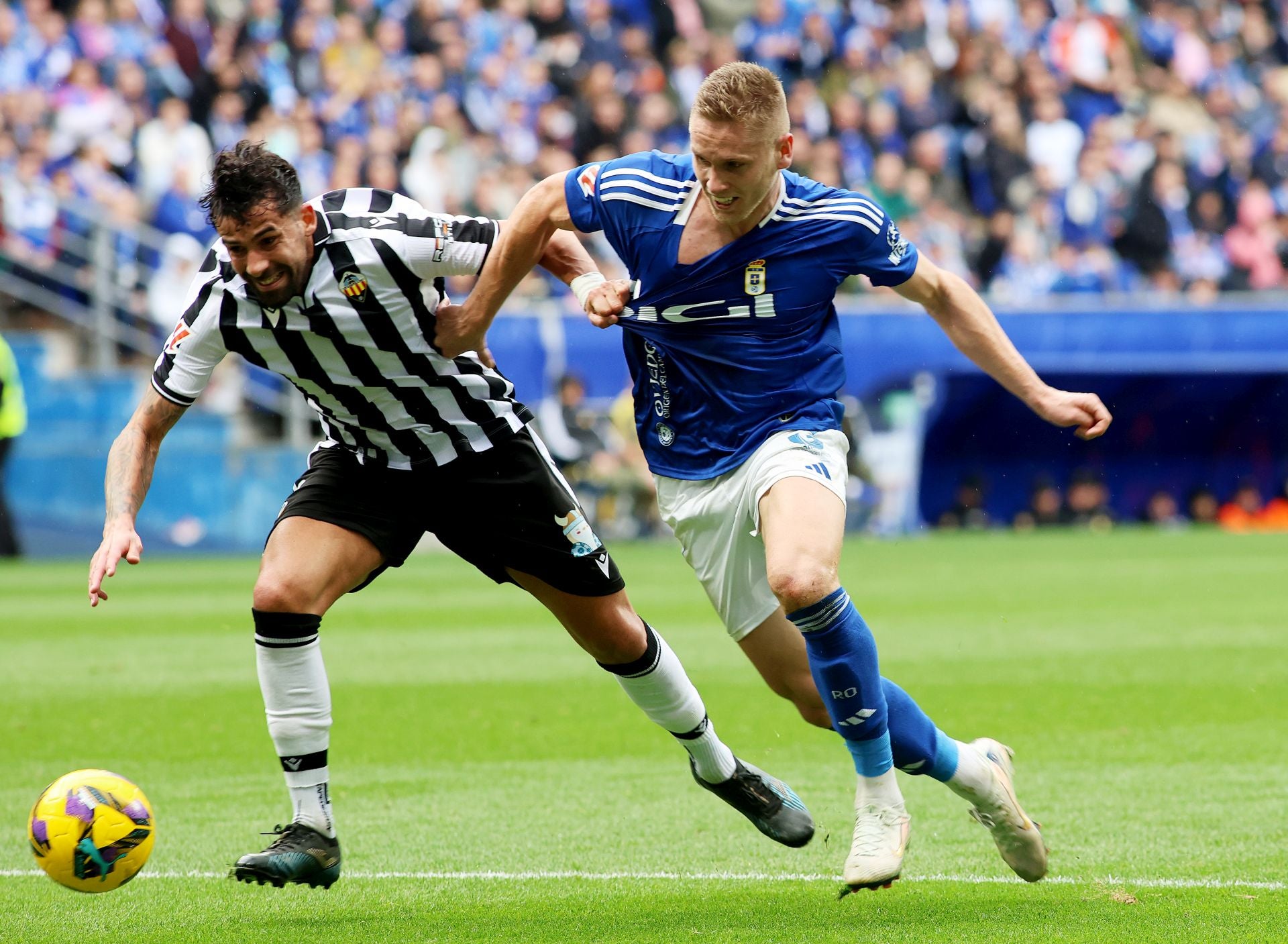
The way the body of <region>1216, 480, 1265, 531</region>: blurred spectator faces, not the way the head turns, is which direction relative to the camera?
toward the camera

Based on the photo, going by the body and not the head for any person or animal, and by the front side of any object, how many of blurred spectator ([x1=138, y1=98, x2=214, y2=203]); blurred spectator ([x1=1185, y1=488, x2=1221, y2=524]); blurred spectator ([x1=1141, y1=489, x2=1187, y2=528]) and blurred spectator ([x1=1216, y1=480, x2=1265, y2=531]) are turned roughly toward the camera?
4

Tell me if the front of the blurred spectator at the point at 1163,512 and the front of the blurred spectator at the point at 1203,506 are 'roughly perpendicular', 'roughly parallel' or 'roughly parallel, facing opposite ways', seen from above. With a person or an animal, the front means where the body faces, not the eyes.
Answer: roughly parallel

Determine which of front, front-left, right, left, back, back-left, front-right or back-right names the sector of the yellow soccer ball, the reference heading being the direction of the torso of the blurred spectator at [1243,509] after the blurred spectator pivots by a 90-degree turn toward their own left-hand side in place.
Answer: right

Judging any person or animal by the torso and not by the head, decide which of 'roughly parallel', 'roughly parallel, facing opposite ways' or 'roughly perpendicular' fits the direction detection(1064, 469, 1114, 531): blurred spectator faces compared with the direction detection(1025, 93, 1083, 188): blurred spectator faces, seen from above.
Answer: roughly parallel

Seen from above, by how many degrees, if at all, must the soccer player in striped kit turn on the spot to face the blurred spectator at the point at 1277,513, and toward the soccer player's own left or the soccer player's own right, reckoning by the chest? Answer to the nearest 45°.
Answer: approximately 180°

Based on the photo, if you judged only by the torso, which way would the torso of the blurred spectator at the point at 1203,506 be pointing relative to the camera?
toward the camera

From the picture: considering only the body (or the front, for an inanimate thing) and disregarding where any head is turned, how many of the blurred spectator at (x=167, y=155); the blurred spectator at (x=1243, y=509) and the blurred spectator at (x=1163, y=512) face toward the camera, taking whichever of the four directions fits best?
3

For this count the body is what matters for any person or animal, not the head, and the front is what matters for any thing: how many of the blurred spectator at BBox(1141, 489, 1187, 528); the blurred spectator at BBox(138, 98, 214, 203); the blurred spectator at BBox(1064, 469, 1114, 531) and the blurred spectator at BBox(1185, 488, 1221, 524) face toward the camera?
4

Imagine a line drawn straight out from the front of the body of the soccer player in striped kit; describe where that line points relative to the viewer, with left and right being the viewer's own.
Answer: facing the viewer and to the left of the viewer

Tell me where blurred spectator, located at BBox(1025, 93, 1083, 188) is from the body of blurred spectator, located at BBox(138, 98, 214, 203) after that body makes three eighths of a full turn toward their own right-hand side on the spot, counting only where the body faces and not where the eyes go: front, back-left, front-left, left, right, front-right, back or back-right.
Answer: back-right

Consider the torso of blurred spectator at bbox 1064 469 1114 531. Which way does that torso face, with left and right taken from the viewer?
facing the viewer
